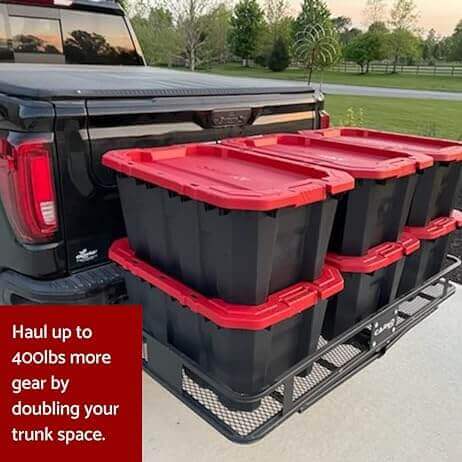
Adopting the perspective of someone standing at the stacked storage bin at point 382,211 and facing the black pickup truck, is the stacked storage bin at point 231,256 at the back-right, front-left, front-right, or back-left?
front-left

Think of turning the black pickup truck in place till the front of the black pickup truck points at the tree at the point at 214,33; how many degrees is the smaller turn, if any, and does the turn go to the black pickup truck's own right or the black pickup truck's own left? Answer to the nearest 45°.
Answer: approximately 45° to the black pickup truck's own right

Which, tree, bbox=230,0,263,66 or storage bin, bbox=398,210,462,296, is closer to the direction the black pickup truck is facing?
the tree

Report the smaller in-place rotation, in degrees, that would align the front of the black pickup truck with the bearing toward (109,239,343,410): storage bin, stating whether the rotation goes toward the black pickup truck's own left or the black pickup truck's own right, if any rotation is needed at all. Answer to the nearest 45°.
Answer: approximately 180°

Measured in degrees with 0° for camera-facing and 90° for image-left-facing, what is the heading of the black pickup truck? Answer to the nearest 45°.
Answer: approximately 135°

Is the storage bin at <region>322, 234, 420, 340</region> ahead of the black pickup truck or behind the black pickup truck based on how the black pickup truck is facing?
behind

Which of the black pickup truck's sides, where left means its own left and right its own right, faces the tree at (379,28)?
right

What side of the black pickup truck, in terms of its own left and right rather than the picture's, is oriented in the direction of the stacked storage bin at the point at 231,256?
back

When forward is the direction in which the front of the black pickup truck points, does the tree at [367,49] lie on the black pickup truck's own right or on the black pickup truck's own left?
on the black pickup truck's own right

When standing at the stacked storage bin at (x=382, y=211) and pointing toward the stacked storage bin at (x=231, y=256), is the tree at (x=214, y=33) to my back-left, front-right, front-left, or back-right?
back-right

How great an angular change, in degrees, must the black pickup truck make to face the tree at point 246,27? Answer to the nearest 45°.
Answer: approximately 45° to its right
